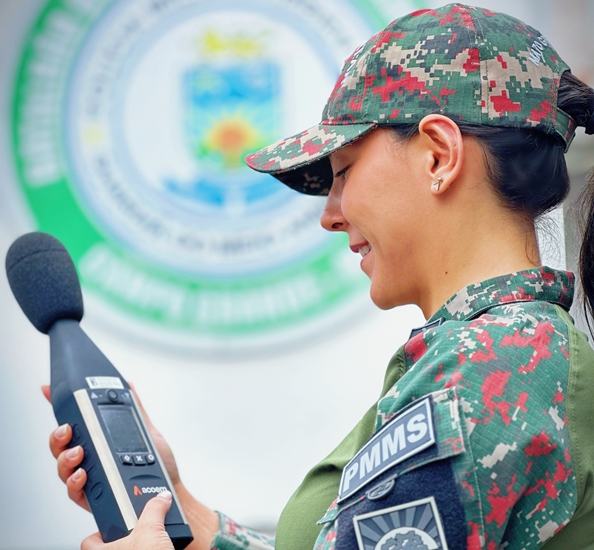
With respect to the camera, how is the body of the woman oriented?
to the viewer's left

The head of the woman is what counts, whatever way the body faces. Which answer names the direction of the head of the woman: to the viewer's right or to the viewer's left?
to the viewer's left
